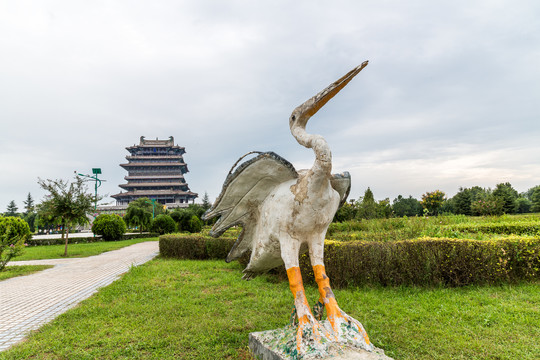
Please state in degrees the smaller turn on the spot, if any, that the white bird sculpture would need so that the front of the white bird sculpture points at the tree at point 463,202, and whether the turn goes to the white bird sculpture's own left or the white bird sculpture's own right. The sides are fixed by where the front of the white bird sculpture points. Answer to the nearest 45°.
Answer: approximately 90° to the white bird sculpture's own left

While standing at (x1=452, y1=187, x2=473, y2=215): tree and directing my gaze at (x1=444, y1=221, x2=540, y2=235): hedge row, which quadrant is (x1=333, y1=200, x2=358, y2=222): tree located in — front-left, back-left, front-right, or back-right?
front-right

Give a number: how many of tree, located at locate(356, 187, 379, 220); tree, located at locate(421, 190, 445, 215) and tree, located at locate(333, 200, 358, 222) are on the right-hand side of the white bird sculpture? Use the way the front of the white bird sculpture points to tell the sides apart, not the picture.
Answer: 0

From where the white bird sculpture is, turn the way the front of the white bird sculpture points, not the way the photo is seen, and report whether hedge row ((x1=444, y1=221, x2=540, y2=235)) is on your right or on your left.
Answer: on your left

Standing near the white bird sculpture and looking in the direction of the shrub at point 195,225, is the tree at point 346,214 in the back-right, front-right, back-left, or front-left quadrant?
front-right

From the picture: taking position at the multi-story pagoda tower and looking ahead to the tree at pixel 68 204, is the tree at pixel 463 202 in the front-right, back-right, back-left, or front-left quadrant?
front-left

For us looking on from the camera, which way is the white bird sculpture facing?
facing the viewer and to the right of the viewer

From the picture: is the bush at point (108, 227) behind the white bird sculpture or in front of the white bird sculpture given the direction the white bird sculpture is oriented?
behind

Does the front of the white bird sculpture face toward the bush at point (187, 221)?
no

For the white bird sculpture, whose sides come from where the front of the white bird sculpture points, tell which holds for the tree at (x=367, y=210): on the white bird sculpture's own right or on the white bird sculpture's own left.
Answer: on the white bird sculpture's own left

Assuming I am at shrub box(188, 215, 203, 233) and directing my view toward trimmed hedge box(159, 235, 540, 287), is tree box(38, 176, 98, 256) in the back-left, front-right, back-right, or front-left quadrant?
front-right

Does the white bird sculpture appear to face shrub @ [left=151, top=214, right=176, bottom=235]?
no
